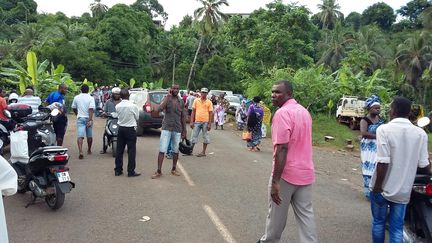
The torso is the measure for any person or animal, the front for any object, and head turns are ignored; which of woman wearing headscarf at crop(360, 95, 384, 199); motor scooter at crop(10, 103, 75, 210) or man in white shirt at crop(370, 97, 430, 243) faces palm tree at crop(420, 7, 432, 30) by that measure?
the man in white shirt

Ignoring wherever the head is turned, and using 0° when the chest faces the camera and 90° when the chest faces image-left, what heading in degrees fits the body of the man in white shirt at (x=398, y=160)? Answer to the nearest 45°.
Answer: approximately 180°

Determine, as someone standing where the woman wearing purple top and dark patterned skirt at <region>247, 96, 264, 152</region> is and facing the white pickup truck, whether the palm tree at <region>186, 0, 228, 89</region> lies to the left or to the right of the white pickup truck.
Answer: left

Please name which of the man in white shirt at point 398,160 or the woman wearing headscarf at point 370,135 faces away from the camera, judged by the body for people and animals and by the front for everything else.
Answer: the man in white shirt

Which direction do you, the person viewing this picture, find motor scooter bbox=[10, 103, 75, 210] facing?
facing away from the viewer and to the left of the viewer

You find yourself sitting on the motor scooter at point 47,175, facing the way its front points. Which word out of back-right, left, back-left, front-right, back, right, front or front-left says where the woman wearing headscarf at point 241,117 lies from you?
right
